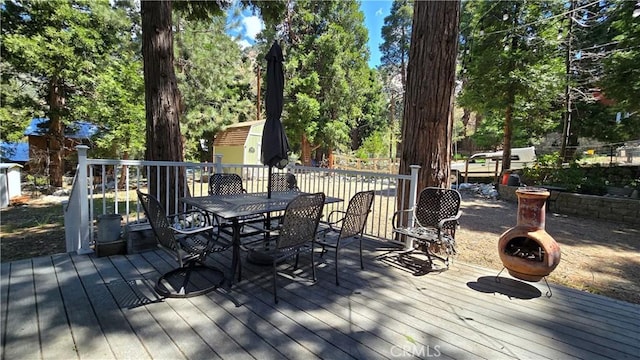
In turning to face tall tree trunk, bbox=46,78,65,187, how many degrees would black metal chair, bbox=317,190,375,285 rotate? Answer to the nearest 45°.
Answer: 0° — it already faces it

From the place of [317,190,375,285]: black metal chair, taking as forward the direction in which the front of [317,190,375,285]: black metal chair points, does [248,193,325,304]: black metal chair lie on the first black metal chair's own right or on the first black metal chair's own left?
on the first black metal chair's own left

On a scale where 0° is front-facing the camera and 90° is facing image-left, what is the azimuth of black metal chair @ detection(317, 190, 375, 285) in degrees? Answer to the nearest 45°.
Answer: approximately 135°

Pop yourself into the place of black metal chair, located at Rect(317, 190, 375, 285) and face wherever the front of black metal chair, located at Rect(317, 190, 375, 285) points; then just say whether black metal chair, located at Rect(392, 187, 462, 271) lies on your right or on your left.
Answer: on your right

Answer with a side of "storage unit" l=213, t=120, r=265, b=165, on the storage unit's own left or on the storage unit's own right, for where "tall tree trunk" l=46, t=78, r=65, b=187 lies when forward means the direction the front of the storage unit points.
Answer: on the storage unit's own right

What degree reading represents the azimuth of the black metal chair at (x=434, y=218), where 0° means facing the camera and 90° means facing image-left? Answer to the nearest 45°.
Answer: approximately 45°
